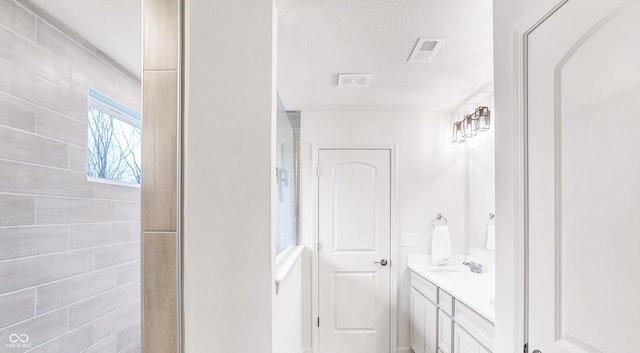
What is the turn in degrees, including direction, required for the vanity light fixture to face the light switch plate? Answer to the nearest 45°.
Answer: approximately 90° to its right

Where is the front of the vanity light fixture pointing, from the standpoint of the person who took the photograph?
facing the viewer and to the left of the viewer

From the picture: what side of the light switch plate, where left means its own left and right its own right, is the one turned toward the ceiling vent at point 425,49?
front

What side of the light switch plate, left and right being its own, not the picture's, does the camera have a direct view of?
front

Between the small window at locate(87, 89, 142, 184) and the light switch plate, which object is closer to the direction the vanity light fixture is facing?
the small window

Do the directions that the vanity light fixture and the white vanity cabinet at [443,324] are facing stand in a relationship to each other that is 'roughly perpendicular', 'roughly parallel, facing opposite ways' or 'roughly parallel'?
roughly parallel

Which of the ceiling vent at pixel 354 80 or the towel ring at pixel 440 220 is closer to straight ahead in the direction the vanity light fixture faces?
the ceiling vent

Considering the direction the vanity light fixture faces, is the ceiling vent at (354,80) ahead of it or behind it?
ahead

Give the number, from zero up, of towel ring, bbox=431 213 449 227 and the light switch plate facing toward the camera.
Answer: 2

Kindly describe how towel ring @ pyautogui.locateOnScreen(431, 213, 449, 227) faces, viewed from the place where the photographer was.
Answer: facing the viewer

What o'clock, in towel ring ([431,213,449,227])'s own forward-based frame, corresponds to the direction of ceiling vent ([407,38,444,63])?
The ceiling vent is roughly at 12 o'clock from the towel ring.

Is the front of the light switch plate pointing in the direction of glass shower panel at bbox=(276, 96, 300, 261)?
no

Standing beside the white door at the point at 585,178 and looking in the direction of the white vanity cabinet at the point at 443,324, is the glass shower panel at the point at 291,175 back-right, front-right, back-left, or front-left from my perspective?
front-left
